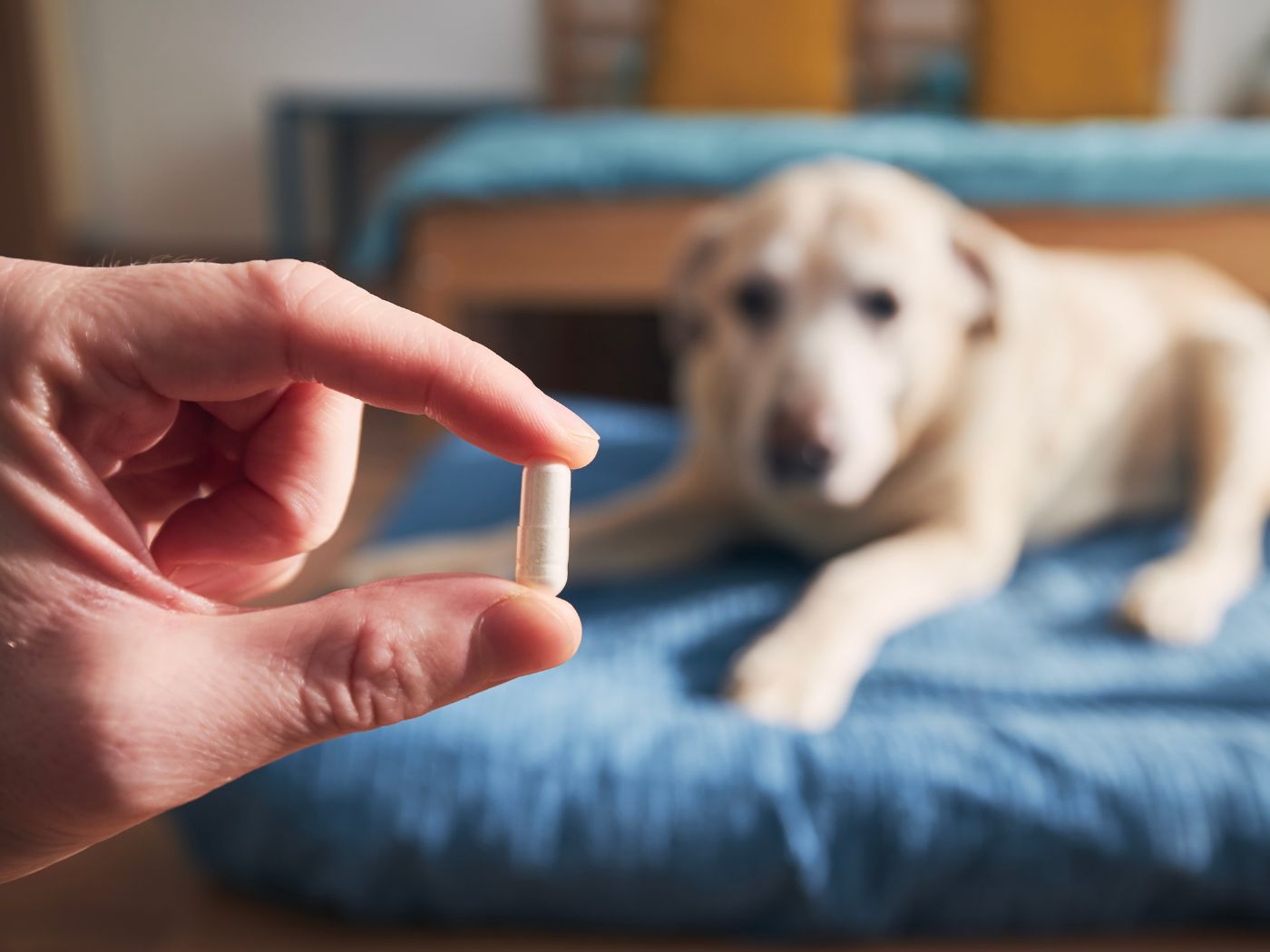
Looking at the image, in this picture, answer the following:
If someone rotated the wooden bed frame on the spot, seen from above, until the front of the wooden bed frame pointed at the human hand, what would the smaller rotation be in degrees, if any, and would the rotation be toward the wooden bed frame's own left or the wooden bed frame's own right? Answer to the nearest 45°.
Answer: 0° — it already faces them

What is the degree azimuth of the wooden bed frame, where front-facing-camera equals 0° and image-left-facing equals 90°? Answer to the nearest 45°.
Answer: approximately 0°

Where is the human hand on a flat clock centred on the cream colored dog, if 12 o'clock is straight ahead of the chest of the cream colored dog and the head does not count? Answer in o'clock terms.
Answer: The human hand is roughly at 11 o'clock from the cream colored dog.

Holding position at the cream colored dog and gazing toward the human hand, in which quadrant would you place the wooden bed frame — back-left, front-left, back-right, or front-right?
back-right

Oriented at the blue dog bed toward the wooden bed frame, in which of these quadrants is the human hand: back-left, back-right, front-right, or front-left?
back-left

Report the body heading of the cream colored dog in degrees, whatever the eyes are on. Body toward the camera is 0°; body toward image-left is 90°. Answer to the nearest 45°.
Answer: approximately 45°

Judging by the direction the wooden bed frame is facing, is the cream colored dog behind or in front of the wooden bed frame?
in front
